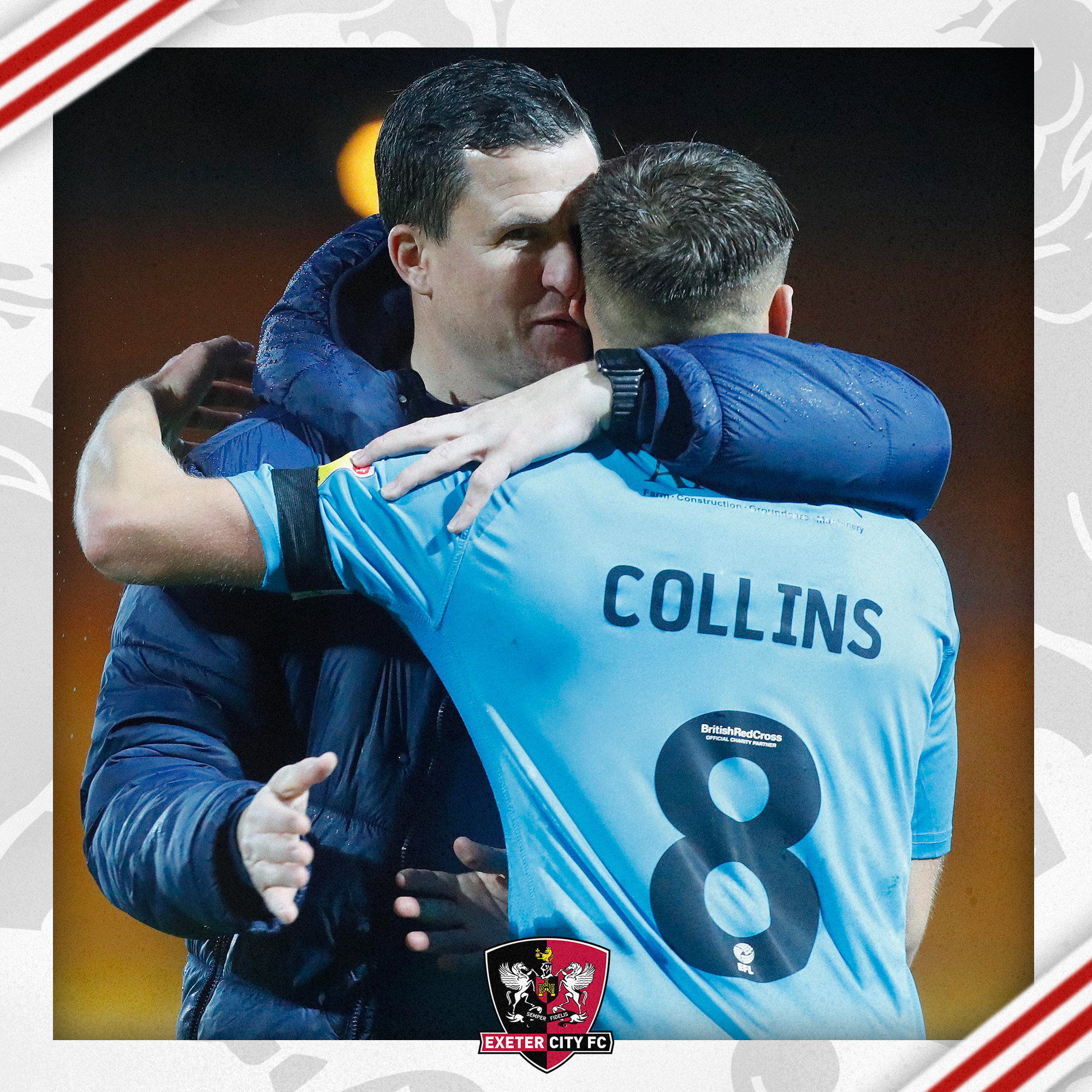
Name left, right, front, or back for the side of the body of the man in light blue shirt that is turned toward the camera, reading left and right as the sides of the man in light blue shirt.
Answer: back

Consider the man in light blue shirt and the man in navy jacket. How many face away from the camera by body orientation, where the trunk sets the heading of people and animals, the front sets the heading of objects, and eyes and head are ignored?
1

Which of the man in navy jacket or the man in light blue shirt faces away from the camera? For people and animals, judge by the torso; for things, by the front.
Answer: the man in light blue shirt

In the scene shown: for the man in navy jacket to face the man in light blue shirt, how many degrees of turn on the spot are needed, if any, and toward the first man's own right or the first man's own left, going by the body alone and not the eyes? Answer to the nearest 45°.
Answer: approximately 45° to the first man's own left

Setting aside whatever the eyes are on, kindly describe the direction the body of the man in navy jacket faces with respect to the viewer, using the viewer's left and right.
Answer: facing the viewer and to the right of the viewer

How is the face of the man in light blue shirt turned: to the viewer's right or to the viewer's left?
to the viewer's left
